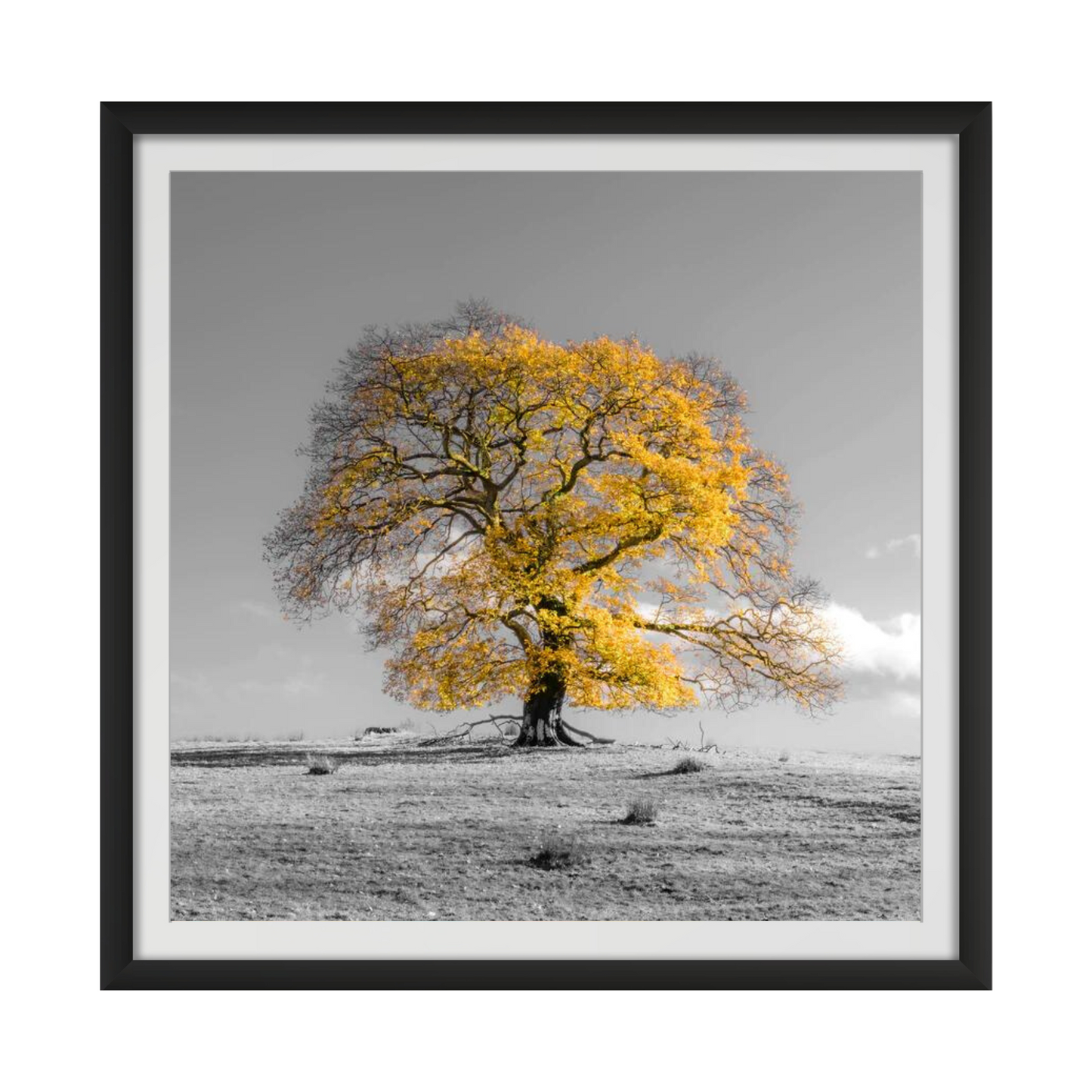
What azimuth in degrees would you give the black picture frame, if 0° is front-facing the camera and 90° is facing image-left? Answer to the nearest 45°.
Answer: approximately 0°
